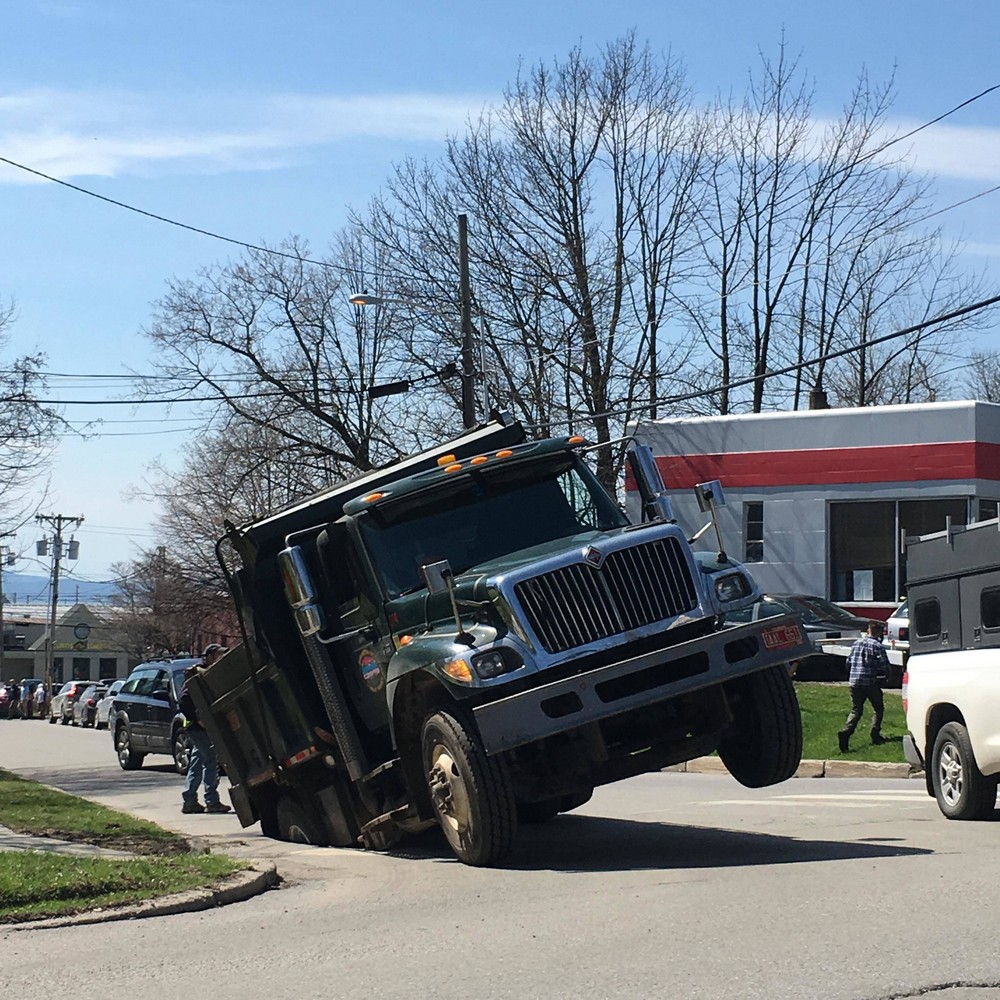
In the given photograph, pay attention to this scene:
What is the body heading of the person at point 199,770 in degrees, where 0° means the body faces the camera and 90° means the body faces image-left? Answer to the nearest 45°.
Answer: approximately 270°

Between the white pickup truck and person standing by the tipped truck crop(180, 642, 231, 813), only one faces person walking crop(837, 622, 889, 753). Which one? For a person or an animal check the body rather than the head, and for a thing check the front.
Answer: person standing by the tipped truck crop(180, 642, 231, 813)

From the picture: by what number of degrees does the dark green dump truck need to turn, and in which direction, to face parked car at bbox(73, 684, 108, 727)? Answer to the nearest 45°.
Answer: approximately 135° to its left

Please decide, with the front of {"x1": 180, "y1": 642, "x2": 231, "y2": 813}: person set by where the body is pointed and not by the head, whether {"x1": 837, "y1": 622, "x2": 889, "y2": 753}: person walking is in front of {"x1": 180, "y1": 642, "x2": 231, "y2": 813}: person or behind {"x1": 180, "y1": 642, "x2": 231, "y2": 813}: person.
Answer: in front

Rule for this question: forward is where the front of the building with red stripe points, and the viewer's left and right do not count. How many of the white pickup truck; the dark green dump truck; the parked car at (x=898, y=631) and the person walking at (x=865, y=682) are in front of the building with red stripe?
4

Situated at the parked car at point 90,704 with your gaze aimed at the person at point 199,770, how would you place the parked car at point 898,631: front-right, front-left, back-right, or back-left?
front-left

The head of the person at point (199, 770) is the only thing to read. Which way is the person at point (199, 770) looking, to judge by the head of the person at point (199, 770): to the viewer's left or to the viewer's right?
to the viewer's right

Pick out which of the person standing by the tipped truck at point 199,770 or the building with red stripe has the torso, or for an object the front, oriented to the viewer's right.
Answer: the person standing by the tipped truck

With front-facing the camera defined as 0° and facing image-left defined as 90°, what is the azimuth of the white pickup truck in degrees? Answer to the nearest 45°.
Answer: approximately 315°

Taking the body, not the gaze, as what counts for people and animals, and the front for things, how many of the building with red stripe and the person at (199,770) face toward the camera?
1

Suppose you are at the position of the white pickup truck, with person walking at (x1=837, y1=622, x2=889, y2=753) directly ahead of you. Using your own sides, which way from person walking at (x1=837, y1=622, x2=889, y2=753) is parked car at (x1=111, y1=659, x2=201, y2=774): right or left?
left

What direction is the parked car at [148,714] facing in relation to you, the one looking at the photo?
facing the viewer and to the right of the viewer

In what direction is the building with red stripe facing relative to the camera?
toward the camera
